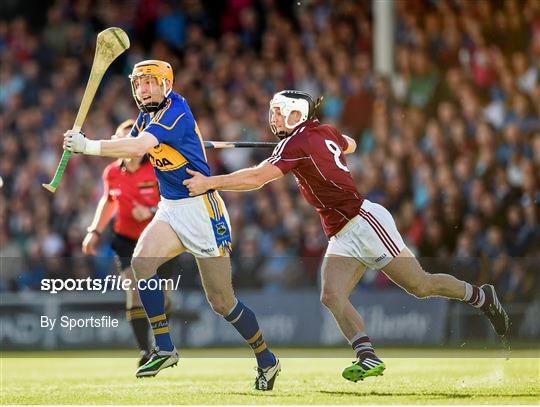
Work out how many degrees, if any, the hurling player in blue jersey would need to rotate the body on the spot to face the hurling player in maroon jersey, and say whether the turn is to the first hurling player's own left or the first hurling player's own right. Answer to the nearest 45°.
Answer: approximately 135° to the first hurling player's own left

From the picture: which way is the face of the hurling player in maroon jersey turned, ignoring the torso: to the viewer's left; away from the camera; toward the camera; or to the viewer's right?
to the viewer's left

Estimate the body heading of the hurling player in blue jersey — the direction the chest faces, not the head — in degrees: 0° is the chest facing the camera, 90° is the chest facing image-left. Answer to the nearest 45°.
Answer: approximately 45°
